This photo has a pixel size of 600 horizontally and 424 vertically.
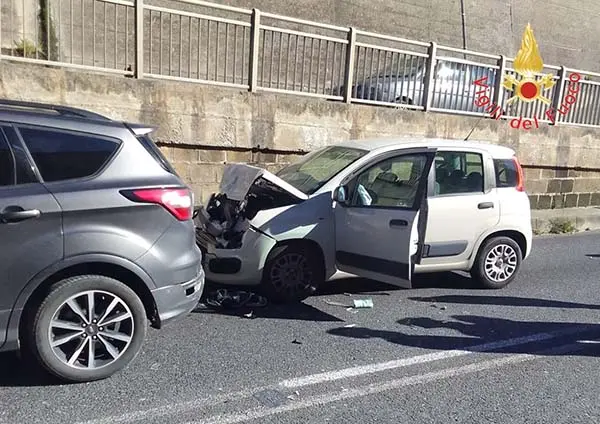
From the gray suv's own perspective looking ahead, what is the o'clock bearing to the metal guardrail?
The metal guardrail is roughly at 4 o'clock from the gray suv.

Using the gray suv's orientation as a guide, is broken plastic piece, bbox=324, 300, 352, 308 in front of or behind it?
behind

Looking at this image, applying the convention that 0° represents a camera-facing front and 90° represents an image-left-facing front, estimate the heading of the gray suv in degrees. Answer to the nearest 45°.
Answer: approximately 90°

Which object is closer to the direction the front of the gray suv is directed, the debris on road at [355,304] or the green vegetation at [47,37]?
the green vegetation

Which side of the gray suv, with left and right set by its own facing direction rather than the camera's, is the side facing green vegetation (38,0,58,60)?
right

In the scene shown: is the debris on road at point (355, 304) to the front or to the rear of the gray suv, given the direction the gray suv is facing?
to the rear
